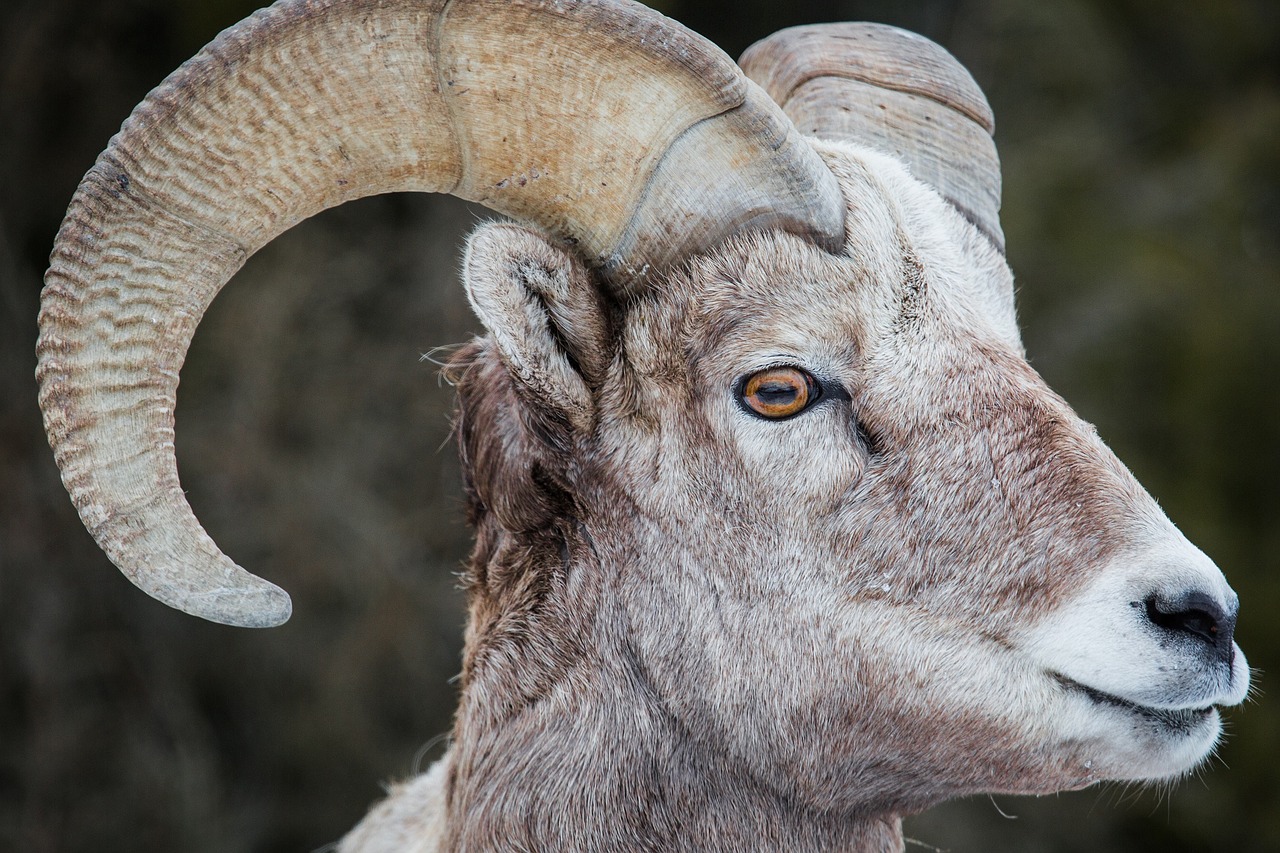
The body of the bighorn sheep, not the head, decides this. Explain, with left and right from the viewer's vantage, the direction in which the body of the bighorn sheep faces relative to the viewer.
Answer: facing to the right of the viewer
